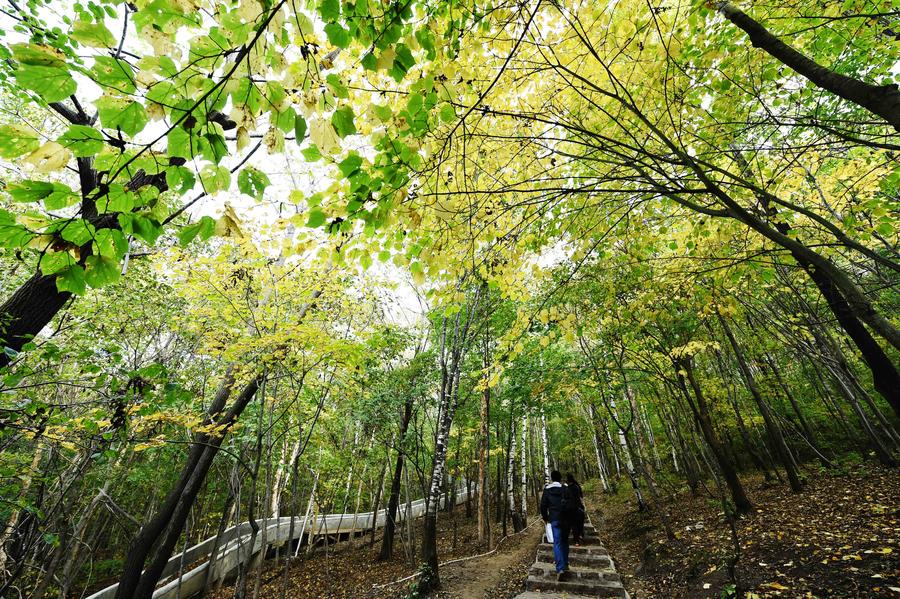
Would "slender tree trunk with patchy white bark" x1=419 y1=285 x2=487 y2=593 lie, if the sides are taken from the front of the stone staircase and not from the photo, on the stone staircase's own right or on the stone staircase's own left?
on the stone staircase's own right

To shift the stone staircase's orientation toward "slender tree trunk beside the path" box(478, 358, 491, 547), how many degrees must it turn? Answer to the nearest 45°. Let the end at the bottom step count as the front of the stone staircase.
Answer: approximately 135° to its right

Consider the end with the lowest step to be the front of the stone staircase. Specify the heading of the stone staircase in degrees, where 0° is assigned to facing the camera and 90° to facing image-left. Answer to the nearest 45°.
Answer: approximately 0°

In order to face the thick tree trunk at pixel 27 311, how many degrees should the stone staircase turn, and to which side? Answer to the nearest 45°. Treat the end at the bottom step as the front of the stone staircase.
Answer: approximately 45° to its right

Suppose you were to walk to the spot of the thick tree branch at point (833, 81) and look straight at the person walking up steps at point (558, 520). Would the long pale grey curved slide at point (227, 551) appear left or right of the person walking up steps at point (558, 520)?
left

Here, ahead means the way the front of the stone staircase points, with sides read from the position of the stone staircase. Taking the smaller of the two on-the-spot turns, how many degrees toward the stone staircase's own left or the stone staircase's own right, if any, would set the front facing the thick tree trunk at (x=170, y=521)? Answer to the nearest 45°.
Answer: approximately 90° to the stone staircase's own right

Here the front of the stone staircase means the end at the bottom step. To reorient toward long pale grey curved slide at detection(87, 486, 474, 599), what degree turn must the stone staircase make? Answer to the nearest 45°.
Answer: approximately 90° to its right
